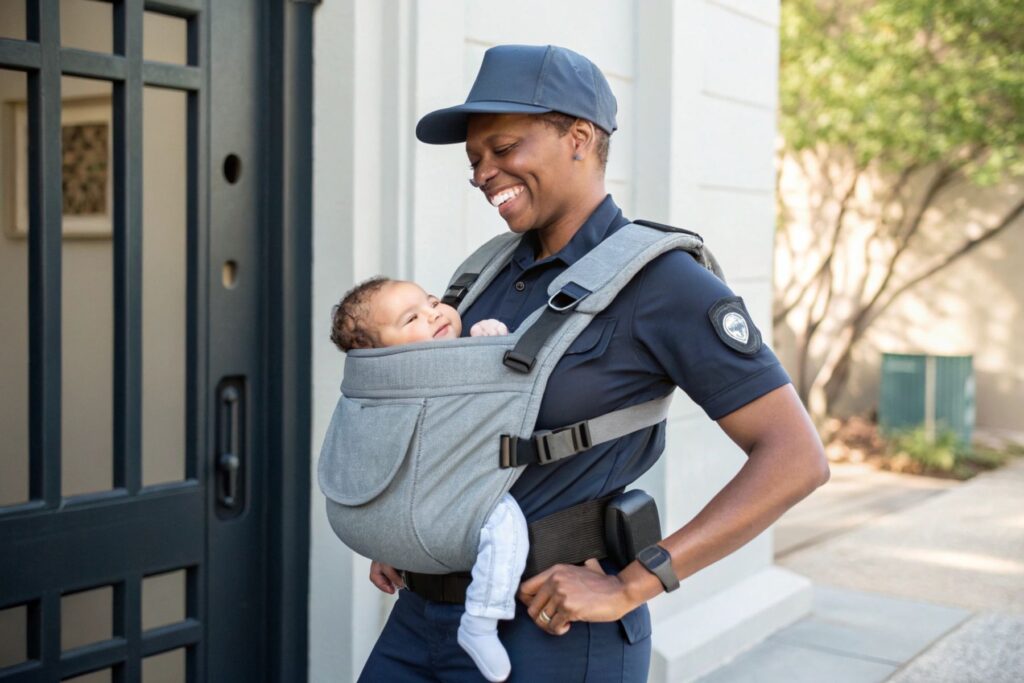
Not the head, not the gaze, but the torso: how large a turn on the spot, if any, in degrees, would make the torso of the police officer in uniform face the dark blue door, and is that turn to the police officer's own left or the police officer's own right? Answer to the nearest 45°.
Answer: approximately 90° to the police officer's own right

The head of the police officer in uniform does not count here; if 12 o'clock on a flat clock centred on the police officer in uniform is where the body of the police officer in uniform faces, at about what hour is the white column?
The white column is roughly at 5 o'clock from the police officer in uniform.

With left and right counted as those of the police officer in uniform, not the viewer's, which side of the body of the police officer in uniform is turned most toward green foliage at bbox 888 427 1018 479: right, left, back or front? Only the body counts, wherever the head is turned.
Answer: back

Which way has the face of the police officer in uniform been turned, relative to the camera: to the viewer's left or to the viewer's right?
to the viewer's left

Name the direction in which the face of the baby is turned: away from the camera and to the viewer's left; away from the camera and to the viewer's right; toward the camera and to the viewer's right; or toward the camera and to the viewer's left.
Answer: toward the camera and to the viewer's right

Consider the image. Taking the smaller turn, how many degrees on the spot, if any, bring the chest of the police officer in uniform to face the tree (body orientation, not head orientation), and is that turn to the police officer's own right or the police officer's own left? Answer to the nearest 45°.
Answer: approximately 135° to the police officer's own right

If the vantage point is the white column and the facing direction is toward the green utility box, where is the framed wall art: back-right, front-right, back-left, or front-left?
back-left

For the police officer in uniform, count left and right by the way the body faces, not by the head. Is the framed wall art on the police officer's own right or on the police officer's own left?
on the police officer's own right

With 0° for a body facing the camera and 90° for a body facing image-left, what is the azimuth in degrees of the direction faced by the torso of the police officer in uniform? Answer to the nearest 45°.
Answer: approximately 45°
